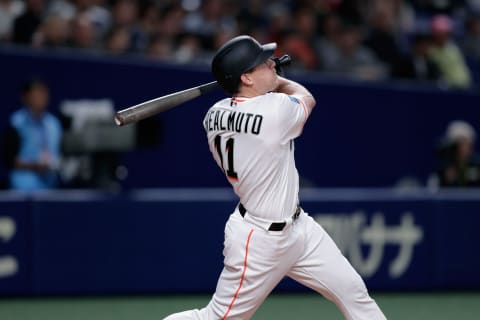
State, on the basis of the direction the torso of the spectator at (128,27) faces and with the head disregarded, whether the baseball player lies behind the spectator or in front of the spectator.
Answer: in front

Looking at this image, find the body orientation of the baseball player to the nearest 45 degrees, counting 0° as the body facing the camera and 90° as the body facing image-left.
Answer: approximately 225°

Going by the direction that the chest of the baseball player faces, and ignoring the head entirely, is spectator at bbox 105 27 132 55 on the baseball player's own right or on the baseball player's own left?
on the baseball player's own left

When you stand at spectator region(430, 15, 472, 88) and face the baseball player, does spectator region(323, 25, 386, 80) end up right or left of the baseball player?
right

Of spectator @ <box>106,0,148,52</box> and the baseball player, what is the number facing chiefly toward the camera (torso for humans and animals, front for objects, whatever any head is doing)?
1

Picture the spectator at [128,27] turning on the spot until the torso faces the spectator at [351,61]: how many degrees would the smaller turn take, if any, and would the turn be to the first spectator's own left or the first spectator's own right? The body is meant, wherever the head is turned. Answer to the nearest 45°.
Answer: approximately 90° to the first spectator's own left

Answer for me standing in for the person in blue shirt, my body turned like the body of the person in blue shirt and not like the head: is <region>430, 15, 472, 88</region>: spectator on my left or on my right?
on my left

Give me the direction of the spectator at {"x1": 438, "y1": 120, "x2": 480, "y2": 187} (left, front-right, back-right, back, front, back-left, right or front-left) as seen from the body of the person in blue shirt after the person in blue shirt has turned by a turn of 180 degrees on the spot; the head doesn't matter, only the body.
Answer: back-right
